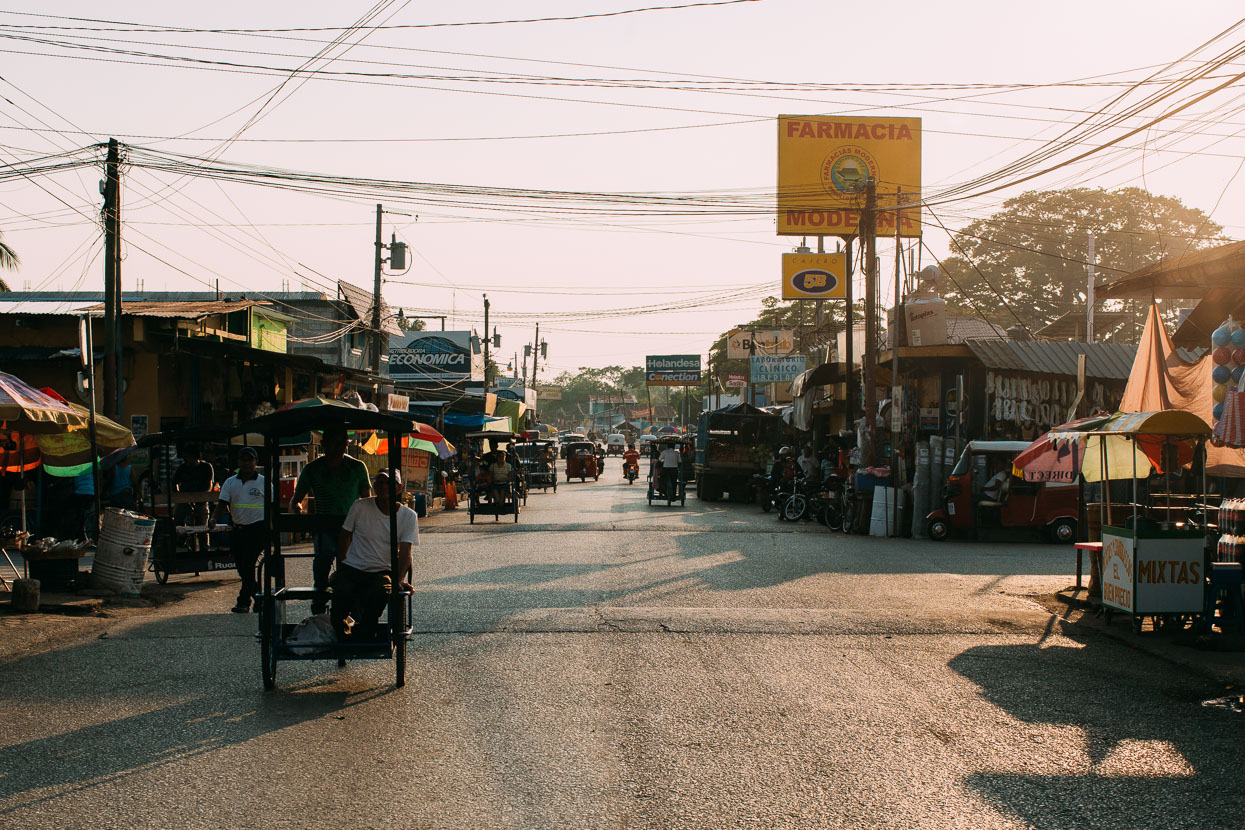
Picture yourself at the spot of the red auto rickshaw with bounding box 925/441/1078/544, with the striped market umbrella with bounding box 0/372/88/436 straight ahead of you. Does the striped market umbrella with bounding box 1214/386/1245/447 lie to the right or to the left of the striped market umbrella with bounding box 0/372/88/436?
left

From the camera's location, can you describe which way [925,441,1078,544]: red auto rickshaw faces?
facing to the left of the viewer

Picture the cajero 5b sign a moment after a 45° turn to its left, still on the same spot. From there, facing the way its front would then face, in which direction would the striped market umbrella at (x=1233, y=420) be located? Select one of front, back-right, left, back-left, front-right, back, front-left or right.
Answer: front-right

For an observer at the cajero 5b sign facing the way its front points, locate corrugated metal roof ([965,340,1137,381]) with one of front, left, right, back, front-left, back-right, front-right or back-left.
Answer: front-left

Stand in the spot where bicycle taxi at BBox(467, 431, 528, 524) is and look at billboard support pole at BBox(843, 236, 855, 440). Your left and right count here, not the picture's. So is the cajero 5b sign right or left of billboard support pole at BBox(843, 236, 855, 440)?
left

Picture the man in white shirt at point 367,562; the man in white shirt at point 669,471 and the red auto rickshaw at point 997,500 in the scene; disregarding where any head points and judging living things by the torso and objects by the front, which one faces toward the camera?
the man in white shirt at point 367,562

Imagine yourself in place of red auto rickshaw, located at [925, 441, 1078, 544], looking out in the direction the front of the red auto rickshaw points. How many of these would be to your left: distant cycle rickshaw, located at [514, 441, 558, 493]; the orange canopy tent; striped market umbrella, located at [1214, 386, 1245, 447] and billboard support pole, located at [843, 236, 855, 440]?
2

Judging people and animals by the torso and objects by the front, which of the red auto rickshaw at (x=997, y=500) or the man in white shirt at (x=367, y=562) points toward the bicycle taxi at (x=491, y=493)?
the red auto rickshaw

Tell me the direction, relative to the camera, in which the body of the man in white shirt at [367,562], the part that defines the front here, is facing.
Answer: toward the camera
